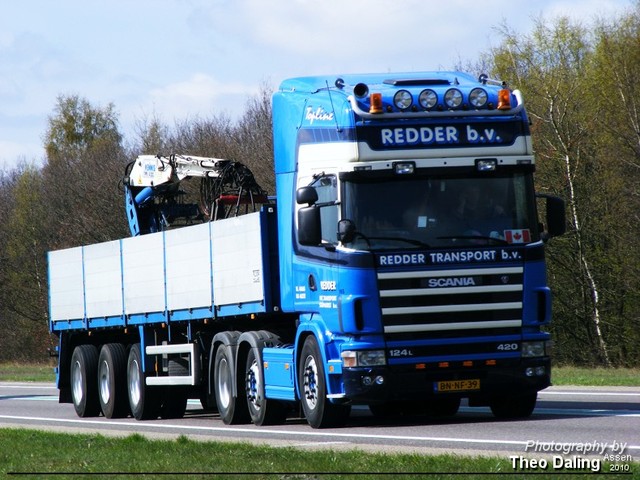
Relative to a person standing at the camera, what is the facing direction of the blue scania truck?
facing the viewer and to the right of the viewer

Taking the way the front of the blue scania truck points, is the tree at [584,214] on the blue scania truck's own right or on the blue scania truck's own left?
on the blue scania truck's own left
